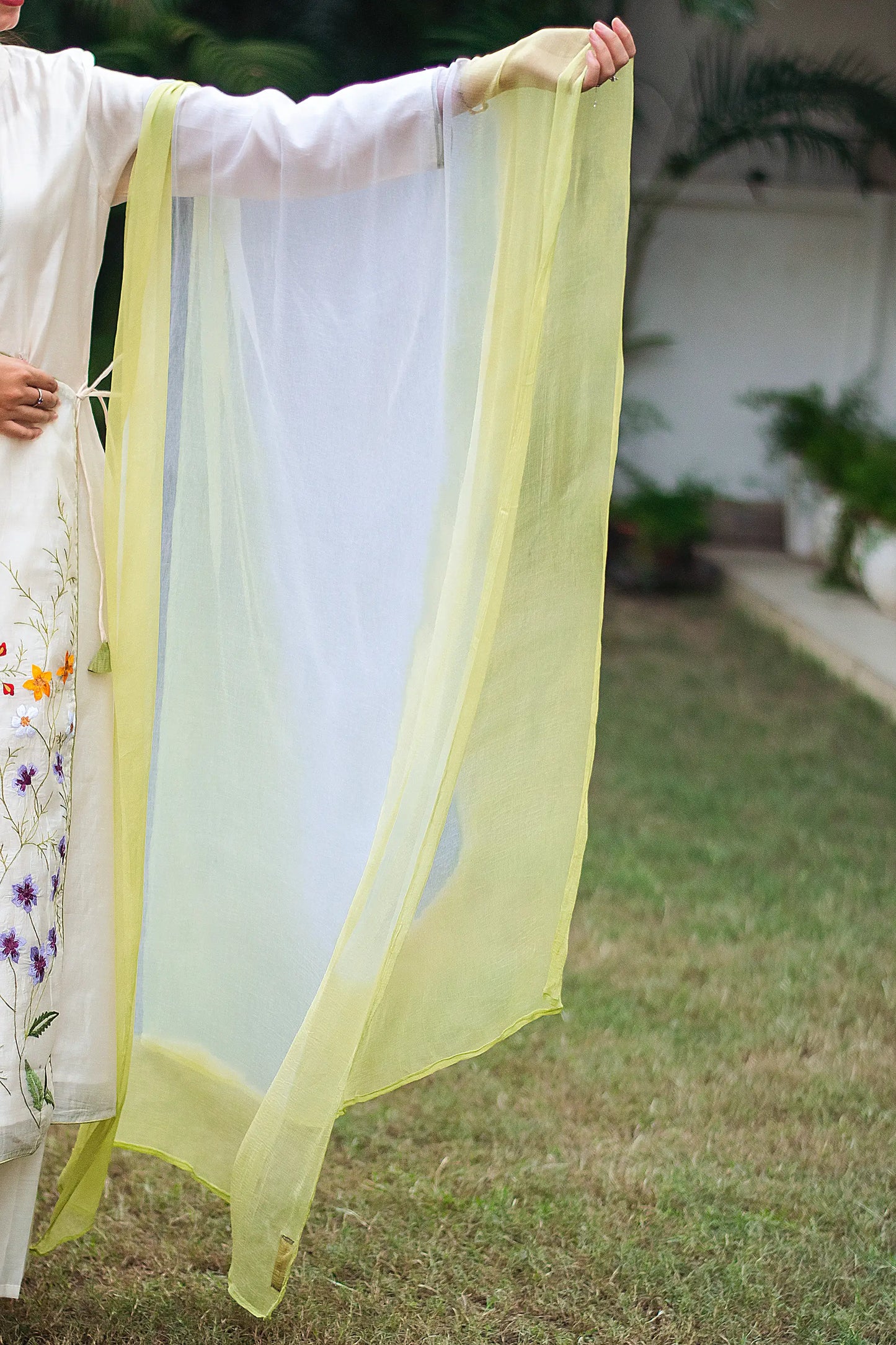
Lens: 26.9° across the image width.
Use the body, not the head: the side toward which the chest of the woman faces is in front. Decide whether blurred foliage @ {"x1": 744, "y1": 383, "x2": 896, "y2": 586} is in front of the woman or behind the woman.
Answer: behind

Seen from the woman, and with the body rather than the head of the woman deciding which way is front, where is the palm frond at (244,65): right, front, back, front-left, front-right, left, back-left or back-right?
back

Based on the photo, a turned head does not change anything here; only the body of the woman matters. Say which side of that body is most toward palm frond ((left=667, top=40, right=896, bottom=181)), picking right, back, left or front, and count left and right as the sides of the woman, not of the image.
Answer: back

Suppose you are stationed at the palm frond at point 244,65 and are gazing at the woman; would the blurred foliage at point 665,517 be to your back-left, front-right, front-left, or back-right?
back-left

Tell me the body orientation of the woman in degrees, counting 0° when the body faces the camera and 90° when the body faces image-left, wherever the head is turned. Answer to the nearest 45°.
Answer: approximately 0°

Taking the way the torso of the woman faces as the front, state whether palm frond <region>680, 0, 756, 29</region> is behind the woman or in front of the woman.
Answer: behind

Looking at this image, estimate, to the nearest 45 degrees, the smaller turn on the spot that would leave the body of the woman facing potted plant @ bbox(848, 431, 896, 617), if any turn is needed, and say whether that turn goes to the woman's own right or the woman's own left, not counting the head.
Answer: approximately 135° to the woman's own left

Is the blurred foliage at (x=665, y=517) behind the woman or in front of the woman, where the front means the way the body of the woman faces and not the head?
behind
